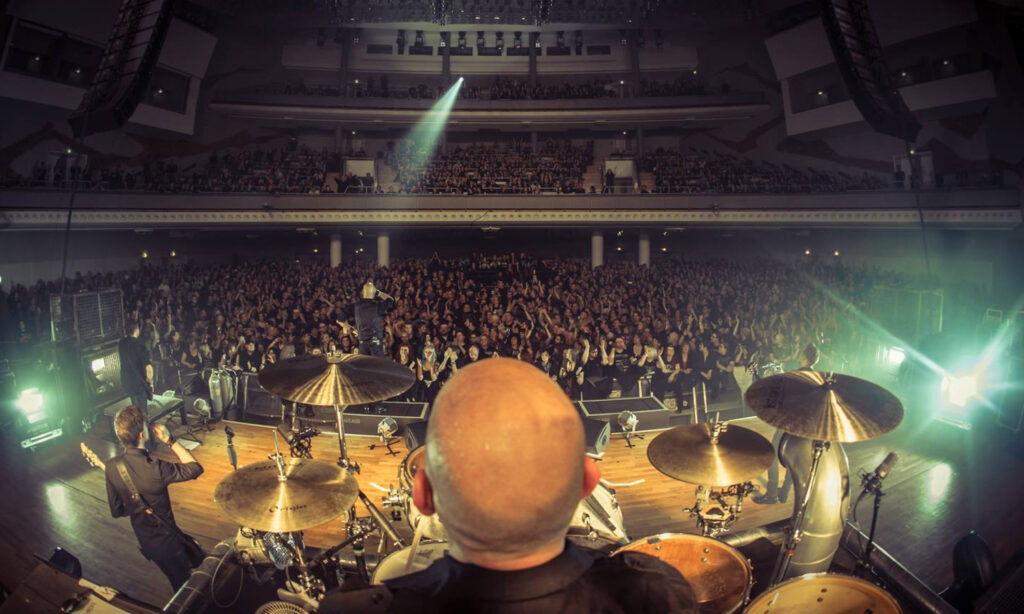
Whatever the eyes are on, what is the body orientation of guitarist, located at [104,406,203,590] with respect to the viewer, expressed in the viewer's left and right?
facing away from the viewer and to the right of the viewer

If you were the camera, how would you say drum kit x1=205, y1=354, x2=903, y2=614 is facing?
facing away from the viewer

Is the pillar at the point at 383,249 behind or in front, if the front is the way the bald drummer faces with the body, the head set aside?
in front

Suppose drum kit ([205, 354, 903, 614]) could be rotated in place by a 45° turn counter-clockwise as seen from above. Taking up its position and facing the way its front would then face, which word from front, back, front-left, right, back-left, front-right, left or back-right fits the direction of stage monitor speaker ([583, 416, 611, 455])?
front-right

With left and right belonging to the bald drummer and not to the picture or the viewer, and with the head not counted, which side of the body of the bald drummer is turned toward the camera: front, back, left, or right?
back

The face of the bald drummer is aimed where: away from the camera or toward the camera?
away from the camera
